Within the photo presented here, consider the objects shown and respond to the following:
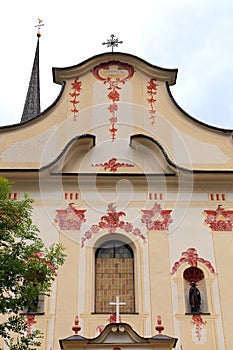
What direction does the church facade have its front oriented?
toward the camera

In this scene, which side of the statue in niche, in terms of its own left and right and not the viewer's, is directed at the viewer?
front

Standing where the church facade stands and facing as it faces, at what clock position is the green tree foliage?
The green tree foliage is roughly at 1 o'clock from the church facade.

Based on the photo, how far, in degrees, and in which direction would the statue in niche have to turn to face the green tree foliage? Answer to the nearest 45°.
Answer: approximately 45° to its right
